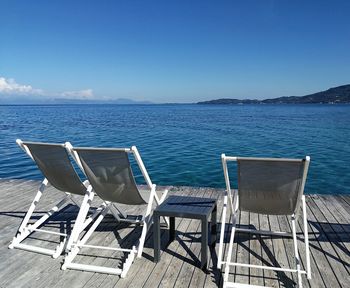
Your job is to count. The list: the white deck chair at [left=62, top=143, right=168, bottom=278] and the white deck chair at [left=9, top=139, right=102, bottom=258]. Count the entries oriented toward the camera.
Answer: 0

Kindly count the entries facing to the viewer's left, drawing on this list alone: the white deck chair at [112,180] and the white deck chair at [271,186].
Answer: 0

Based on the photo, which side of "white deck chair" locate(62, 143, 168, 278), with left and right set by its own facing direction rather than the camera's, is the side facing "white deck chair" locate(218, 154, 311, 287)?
right

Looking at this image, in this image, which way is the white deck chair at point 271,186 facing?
away from the camera

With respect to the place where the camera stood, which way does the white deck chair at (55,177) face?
facing away from the viewer and to the right of the viewer

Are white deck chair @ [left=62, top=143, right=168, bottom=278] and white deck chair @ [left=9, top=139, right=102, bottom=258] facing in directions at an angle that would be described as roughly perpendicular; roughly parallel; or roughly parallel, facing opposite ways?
roughly parallel

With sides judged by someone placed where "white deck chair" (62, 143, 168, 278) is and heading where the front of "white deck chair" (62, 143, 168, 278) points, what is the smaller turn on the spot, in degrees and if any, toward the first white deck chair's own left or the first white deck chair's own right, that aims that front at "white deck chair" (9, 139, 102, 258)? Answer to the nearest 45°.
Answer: approximately 90° to the first white deck chair's own left

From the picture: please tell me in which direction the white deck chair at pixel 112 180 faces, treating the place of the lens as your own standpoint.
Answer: facing away from the viewer and to the right of the viewer

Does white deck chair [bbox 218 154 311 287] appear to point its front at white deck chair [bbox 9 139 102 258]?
no

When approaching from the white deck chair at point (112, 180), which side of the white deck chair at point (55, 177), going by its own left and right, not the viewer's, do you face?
right

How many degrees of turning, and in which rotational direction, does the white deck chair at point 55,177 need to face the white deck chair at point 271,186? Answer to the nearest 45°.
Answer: approximately 90° to its right

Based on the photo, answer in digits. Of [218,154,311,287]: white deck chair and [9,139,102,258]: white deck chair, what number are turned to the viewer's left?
0

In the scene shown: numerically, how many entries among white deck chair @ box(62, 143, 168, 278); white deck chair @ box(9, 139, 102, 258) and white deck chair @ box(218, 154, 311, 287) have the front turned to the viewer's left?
0
